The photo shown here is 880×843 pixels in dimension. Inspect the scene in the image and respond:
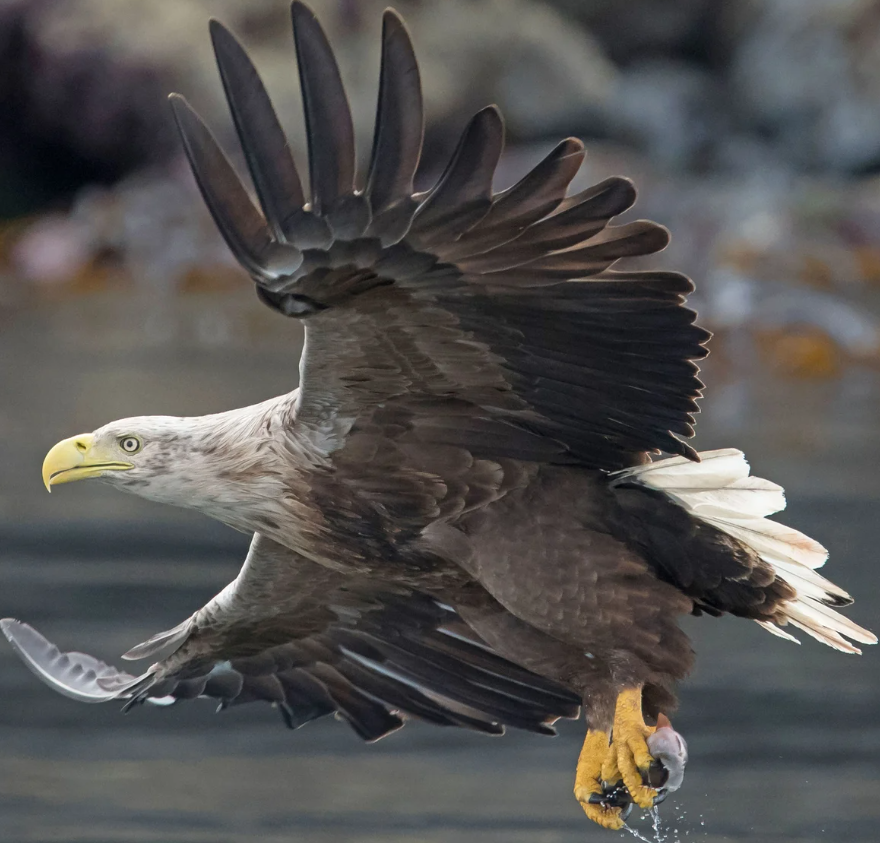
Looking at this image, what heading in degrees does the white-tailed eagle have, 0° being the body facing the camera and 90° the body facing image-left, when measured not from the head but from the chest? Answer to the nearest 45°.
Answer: approximately 90°

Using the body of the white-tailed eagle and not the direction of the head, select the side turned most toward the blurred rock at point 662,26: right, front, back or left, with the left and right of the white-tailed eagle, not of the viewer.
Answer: right

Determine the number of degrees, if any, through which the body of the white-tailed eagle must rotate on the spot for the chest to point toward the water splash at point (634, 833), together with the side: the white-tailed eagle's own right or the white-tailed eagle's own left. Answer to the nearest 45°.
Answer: approximately 135° to the white-tailed eagle's own right

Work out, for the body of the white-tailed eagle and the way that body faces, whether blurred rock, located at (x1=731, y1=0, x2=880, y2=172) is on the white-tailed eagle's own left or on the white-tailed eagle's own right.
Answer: on the white-tailed eagle's own right

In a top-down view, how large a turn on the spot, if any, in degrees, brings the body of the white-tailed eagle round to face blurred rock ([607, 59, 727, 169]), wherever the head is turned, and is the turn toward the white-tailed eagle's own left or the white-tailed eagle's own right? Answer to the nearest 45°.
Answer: approximately 90° to the white-tailed eagle's own right
